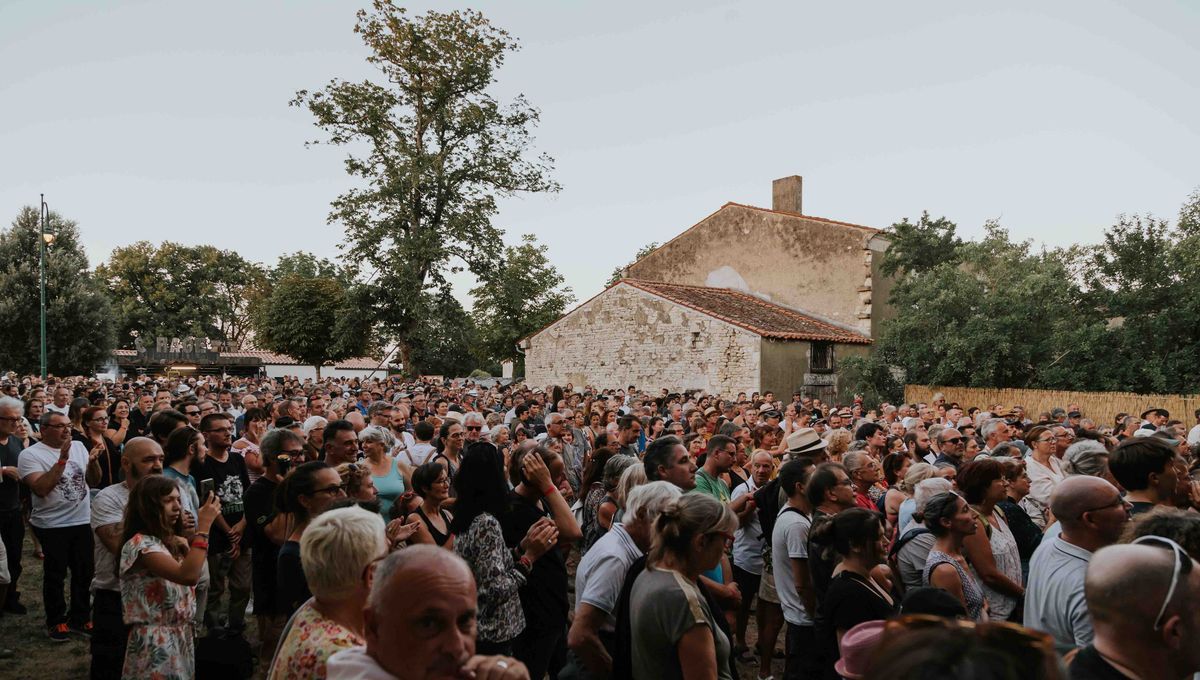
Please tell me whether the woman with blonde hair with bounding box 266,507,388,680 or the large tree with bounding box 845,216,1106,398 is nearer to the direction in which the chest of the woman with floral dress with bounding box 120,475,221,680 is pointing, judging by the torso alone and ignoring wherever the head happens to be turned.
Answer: the woman with blonde hair

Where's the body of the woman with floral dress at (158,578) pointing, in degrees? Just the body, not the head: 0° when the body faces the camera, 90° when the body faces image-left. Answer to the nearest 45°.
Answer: approximately 315°

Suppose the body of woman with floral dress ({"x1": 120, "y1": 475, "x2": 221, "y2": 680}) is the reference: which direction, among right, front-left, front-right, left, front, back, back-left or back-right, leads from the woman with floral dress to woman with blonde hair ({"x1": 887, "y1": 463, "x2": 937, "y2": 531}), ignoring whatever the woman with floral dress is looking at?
front-left

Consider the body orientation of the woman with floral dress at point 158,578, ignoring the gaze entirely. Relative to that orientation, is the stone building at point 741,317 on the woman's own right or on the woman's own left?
on the woman's own left

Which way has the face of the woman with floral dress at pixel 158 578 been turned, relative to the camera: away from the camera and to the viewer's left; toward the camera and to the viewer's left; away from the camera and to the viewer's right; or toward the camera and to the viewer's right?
toward the camera and to the viewer's right

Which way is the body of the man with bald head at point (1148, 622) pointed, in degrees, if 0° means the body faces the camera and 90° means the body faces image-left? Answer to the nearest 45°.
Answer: approximately 225°

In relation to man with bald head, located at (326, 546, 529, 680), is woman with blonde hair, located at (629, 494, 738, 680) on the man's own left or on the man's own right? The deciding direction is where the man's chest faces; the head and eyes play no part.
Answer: on the man's own left

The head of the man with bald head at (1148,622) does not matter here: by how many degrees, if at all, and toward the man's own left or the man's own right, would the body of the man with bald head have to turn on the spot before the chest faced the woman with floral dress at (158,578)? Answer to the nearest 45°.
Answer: approximately 135° to the man's own left

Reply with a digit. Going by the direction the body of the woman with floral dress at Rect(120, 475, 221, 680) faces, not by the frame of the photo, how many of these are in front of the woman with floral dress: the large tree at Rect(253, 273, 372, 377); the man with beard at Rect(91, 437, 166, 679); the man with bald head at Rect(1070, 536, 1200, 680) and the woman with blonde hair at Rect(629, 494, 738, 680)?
2

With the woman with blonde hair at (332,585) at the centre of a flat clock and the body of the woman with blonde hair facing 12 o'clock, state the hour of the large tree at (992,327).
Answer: The large tree is roughly at 12 o'clock from the woman with blonde hair.

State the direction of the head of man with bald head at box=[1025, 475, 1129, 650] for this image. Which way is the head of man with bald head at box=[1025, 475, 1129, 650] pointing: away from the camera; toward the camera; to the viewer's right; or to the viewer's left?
to the viewer's right

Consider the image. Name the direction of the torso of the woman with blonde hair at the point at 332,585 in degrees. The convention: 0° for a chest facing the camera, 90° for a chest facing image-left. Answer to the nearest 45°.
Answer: approximately 225°
